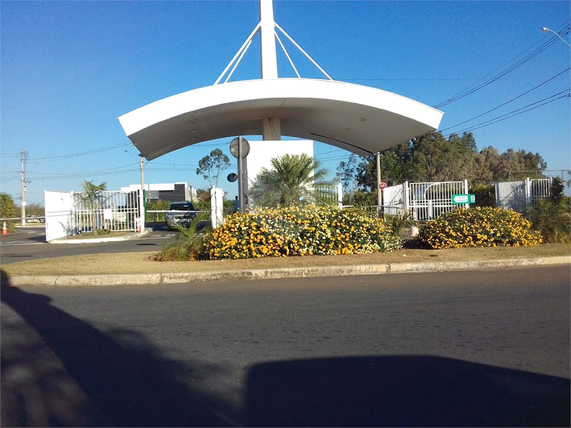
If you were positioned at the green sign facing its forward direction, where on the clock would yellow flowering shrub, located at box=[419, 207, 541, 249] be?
The yellow flowering shrub is roughly at 12 o'clock from the green sign.

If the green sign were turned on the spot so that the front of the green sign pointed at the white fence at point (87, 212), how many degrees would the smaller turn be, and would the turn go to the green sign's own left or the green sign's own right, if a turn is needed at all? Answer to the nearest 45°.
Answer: approximately 90° to the green sign's own right

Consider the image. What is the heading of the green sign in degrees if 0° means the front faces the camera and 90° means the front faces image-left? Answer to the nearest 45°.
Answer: approximately 0°

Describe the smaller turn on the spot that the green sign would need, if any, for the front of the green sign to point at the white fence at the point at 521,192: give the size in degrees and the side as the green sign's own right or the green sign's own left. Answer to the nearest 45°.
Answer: approximately 135° to the green sign's own left
